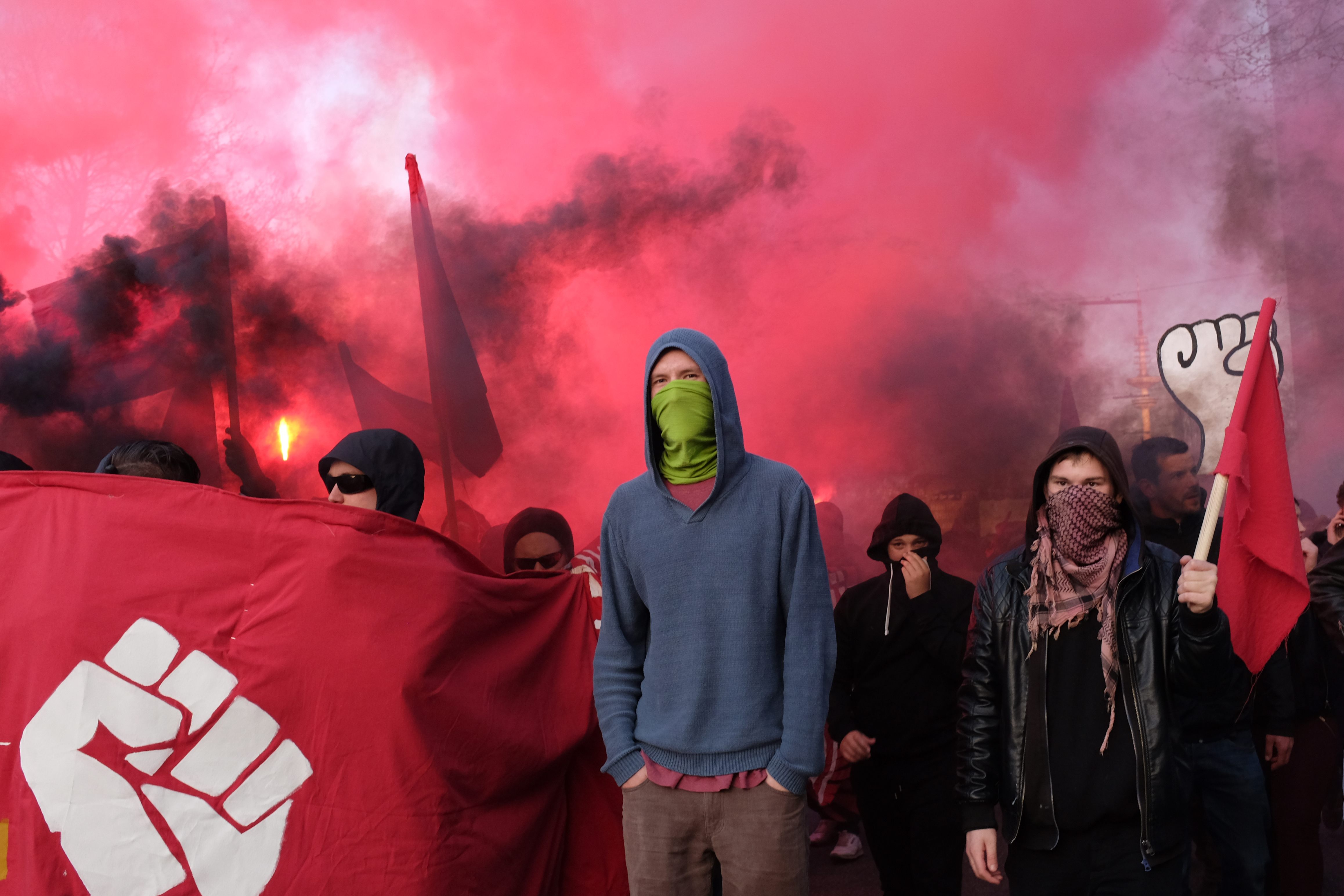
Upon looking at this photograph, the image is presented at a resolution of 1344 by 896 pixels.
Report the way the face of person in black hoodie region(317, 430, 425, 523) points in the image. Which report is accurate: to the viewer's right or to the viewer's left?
to the viewer's left

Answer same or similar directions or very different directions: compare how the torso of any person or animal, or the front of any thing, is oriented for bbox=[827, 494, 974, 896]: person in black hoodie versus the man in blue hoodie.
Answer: same or similar directions

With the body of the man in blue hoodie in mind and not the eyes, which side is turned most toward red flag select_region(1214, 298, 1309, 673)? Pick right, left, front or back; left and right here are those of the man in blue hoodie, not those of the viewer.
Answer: left

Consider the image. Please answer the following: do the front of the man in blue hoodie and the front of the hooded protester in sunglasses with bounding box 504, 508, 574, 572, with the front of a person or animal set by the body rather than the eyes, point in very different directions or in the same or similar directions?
same or similar directions

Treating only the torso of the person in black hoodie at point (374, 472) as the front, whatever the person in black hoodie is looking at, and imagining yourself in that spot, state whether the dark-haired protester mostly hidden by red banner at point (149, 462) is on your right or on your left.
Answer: on your right

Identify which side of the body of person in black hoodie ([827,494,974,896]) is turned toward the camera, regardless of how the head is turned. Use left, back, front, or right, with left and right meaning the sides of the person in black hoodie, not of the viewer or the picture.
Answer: front

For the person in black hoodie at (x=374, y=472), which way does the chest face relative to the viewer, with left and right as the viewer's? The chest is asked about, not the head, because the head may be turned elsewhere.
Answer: facing the viewer and to the left of the viewer

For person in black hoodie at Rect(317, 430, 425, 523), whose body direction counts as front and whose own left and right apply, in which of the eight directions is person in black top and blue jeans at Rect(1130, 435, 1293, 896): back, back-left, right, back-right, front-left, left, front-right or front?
back-left

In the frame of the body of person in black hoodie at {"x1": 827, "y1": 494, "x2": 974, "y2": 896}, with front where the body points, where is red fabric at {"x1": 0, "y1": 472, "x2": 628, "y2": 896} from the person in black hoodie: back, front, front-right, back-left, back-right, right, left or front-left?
front-right

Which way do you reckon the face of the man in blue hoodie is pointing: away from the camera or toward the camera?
toward the camera

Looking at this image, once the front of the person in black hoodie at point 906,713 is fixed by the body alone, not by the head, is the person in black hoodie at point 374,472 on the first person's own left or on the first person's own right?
on the first person's own right

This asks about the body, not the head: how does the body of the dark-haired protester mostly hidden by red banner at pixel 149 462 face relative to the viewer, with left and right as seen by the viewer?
facing the viewer

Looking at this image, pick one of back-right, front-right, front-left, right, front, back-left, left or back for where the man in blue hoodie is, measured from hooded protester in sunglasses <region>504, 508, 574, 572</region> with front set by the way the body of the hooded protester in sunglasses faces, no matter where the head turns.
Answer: front

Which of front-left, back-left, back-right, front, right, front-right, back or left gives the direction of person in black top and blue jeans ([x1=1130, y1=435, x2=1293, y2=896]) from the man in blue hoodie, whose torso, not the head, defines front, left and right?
back-left

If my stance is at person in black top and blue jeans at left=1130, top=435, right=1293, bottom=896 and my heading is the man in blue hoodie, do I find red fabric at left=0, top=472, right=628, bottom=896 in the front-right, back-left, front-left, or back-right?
front-right

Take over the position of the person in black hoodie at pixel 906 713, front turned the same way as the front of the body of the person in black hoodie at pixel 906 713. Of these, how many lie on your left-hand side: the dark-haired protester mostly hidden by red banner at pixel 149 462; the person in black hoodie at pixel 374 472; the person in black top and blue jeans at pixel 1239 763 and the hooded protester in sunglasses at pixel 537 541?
1
